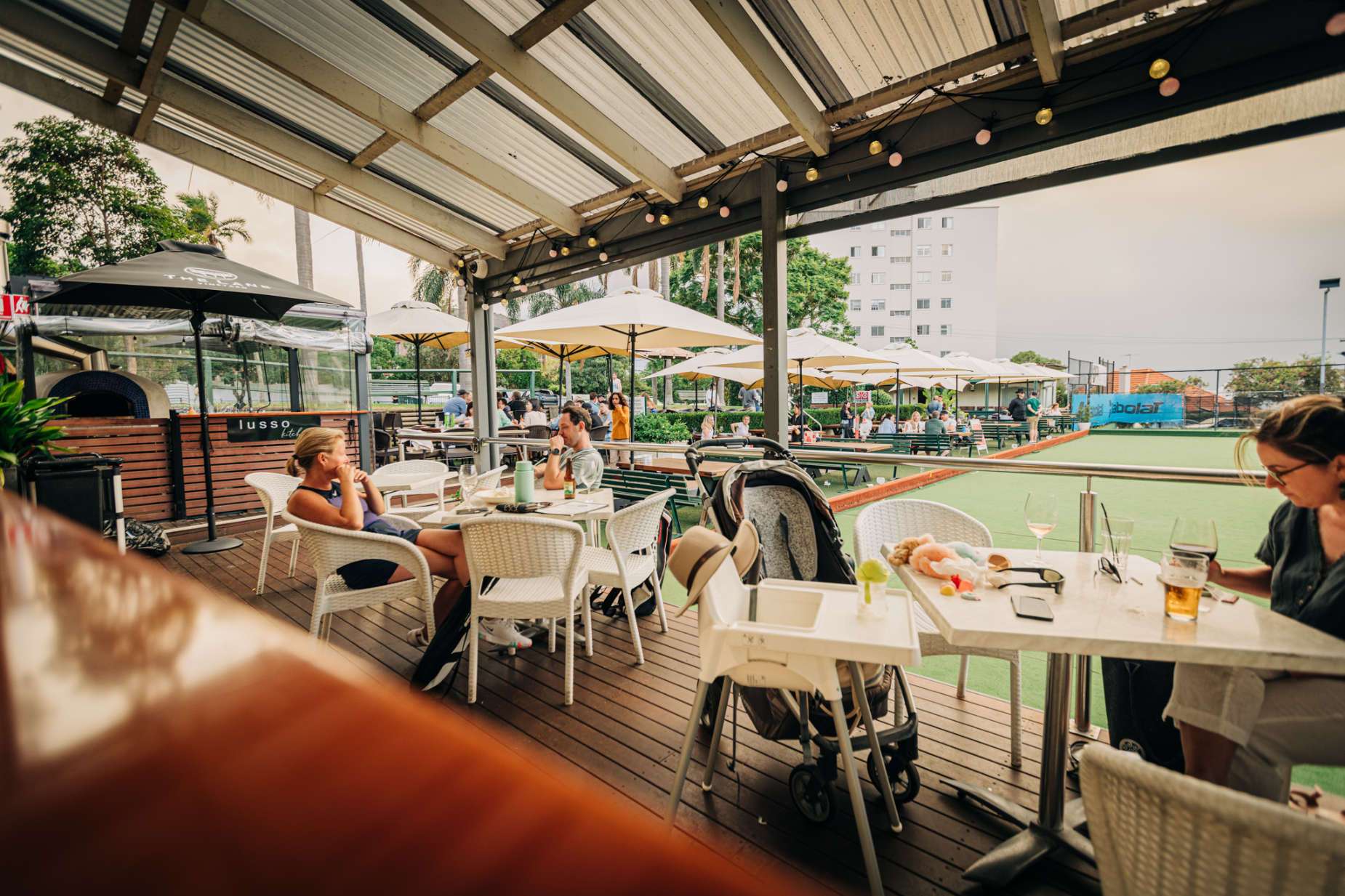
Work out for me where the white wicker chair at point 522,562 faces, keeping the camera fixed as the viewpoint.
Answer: facing away from the viewer

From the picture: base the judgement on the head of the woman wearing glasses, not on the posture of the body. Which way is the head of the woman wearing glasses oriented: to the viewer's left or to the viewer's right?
to the viewer's left

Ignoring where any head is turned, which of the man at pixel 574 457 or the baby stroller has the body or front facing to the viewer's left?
the man

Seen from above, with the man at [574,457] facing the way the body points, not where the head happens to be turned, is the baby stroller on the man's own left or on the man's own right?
on the man's own left

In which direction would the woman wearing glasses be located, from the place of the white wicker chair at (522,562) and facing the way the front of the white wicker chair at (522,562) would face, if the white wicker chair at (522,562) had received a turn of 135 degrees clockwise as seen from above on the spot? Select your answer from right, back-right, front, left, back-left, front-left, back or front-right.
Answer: front

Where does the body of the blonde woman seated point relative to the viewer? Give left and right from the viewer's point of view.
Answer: facing to the right of the viewer

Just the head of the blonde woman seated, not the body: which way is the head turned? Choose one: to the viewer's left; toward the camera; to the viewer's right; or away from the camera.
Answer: to the viewer's right

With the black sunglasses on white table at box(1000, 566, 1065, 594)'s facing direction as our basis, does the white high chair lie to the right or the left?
on its right

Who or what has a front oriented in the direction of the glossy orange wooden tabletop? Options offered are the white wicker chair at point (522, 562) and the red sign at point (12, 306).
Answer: the red sign

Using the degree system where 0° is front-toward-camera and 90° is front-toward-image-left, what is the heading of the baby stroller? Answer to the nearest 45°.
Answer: approximately 315°

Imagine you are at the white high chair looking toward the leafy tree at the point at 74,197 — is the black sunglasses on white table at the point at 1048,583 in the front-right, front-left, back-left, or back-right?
back-right

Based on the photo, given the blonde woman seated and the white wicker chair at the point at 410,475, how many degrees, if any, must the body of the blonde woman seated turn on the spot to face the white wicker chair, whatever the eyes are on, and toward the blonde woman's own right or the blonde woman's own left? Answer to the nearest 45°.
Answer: approximately 90° to the blonde woman's own left

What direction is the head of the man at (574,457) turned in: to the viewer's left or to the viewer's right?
to the viewer's left

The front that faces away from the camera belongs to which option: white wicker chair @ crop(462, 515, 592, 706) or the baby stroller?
the white wicker chair

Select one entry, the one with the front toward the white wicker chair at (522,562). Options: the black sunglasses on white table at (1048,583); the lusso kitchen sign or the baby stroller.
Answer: the lusso kitchen sign
